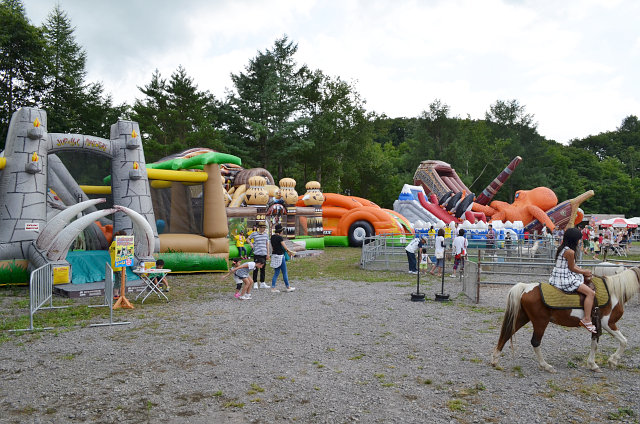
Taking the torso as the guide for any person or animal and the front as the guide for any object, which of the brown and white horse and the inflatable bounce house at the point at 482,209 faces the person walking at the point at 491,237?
the inflatable bounce house

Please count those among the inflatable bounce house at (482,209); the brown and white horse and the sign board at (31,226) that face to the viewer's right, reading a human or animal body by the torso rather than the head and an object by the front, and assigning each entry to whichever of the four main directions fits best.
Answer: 1

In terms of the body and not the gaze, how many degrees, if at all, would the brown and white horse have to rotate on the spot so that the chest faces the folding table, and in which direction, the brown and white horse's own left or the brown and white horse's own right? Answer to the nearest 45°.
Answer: approximately 180°

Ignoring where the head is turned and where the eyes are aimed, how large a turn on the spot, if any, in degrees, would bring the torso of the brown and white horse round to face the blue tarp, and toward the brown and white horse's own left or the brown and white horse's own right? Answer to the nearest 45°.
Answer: approximately 180°

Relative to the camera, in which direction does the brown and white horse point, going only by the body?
to the viewer's right

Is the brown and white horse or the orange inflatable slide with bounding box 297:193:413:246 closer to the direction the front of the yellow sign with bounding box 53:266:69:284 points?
the brown and white horse

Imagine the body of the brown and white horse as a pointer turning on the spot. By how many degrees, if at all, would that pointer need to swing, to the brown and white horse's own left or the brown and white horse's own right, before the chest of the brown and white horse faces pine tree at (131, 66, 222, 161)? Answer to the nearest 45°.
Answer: approximately 135° to the brown and white horse's own left

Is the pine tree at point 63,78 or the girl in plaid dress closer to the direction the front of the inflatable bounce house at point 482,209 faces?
the girl in plaid dress

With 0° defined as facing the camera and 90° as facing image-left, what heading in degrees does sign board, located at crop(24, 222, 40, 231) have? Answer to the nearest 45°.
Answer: approximately 0°

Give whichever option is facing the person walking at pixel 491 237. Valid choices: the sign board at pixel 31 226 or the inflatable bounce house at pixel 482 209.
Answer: the inflatable bounce house

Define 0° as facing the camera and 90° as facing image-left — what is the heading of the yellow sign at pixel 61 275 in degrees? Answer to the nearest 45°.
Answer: approximately 0°

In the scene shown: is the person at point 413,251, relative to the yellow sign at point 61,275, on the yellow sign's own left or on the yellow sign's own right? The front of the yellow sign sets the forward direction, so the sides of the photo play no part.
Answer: on the yellow sign's own left

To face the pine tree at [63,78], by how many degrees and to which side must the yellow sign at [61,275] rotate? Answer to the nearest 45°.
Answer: approximately 180°
